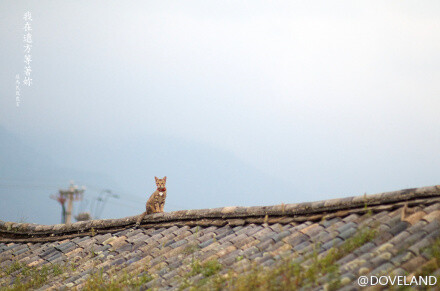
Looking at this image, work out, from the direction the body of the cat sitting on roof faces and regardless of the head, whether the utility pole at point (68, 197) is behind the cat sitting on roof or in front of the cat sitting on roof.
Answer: behind

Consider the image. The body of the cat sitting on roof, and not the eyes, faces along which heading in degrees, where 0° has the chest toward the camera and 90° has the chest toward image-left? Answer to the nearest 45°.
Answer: approximately 315°
